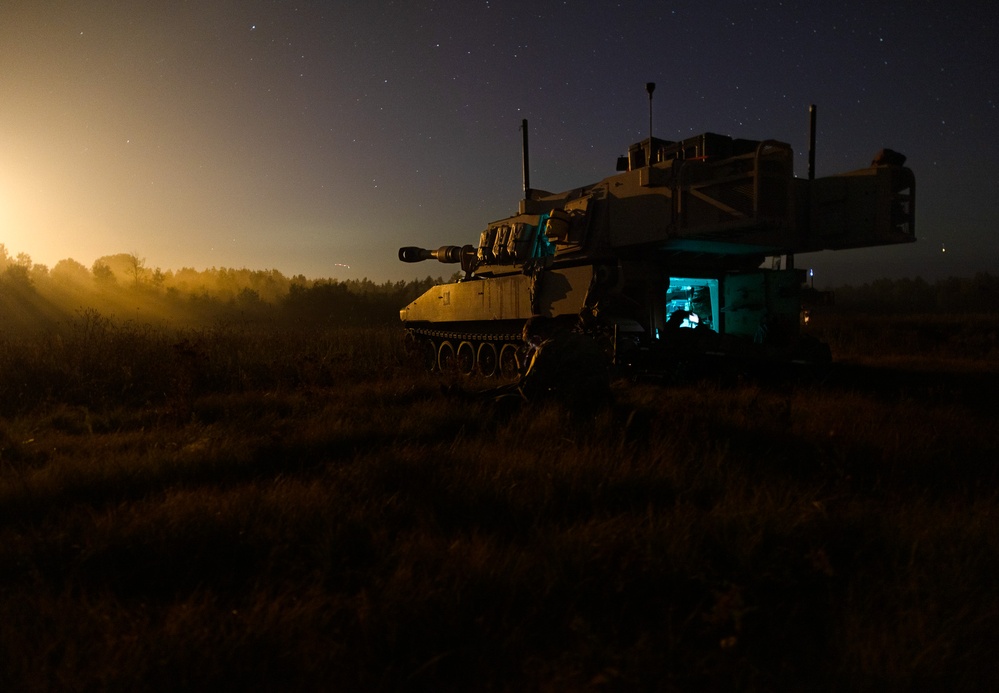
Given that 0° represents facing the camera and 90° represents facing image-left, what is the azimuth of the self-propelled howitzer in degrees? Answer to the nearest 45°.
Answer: approximately 135°
